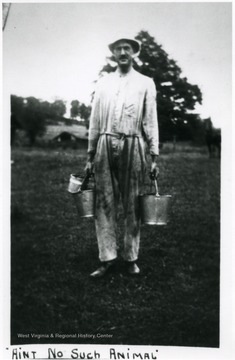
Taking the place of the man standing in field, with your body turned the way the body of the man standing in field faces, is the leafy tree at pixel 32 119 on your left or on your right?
on your right

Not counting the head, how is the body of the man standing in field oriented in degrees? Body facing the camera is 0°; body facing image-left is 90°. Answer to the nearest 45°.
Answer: approximately 0°

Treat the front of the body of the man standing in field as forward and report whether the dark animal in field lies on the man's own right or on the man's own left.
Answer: on the man's own left
